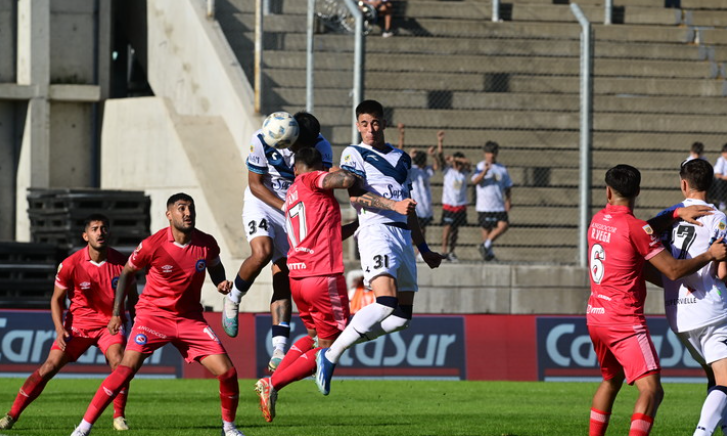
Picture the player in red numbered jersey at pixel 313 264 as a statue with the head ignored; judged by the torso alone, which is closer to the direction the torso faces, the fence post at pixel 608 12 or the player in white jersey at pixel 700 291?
the fence post

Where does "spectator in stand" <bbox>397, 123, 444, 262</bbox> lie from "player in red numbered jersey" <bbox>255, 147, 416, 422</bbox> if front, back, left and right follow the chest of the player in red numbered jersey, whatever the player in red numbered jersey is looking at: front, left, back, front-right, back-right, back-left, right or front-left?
front-left

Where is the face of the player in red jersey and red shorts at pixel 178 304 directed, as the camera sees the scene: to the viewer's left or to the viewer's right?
to the viewer's right

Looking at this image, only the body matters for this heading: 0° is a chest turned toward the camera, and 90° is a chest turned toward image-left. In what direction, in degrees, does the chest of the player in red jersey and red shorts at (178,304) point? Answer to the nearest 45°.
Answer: approximately 0°

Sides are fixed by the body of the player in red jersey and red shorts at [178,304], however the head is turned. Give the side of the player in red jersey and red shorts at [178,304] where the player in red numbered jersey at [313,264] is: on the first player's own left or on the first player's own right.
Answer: on the first player's own left

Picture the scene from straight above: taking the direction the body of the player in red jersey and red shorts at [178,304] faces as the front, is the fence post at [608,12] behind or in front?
behind

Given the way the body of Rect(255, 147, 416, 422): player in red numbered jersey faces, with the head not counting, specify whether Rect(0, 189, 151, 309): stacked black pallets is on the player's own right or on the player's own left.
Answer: on the player's own left

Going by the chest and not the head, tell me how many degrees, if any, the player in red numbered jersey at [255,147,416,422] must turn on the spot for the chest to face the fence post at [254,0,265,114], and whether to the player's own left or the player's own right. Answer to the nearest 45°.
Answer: approximately 45° to the player's own left

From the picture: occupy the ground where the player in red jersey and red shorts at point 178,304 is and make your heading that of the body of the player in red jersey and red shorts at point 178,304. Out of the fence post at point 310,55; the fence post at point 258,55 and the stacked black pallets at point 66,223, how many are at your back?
3

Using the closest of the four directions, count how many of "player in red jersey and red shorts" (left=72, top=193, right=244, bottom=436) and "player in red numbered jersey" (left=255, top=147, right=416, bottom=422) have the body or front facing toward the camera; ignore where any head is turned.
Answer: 1

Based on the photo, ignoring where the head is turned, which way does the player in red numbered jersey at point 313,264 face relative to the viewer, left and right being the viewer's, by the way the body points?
facing away from the viewer and to the right of the viewer

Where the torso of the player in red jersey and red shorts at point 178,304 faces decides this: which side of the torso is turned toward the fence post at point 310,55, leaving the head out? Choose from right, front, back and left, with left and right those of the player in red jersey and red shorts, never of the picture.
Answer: back
